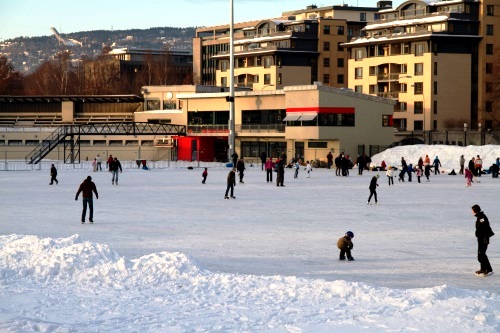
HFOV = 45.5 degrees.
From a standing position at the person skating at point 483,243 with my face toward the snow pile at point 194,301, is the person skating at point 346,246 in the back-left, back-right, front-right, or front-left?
front-right

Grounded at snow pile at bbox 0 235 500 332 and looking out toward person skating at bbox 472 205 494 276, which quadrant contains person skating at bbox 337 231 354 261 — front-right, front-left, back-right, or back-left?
front-left

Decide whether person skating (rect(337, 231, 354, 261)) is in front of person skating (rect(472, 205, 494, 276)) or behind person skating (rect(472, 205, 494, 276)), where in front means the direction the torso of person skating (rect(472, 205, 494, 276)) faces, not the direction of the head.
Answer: in front

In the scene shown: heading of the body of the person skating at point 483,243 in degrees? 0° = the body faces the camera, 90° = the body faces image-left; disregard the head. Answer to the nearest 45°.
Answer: approximately 90°
